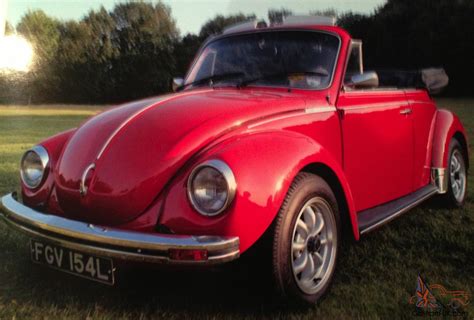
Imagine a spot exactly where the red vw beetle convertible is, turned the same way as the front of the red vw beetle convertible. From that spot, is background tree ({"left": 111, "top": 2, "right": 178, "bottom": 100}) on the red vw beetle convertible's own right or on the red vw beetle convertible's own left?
on the red vw beetle convertible's own right

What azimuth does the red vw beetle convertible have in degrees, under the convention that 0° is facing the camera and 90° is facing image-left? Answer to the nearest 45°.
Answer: approximately 45°

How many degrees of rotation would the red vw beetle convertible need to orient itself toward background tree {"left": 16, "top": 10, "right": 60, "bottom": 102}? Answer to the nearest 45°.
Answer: approximately 135° to its right
